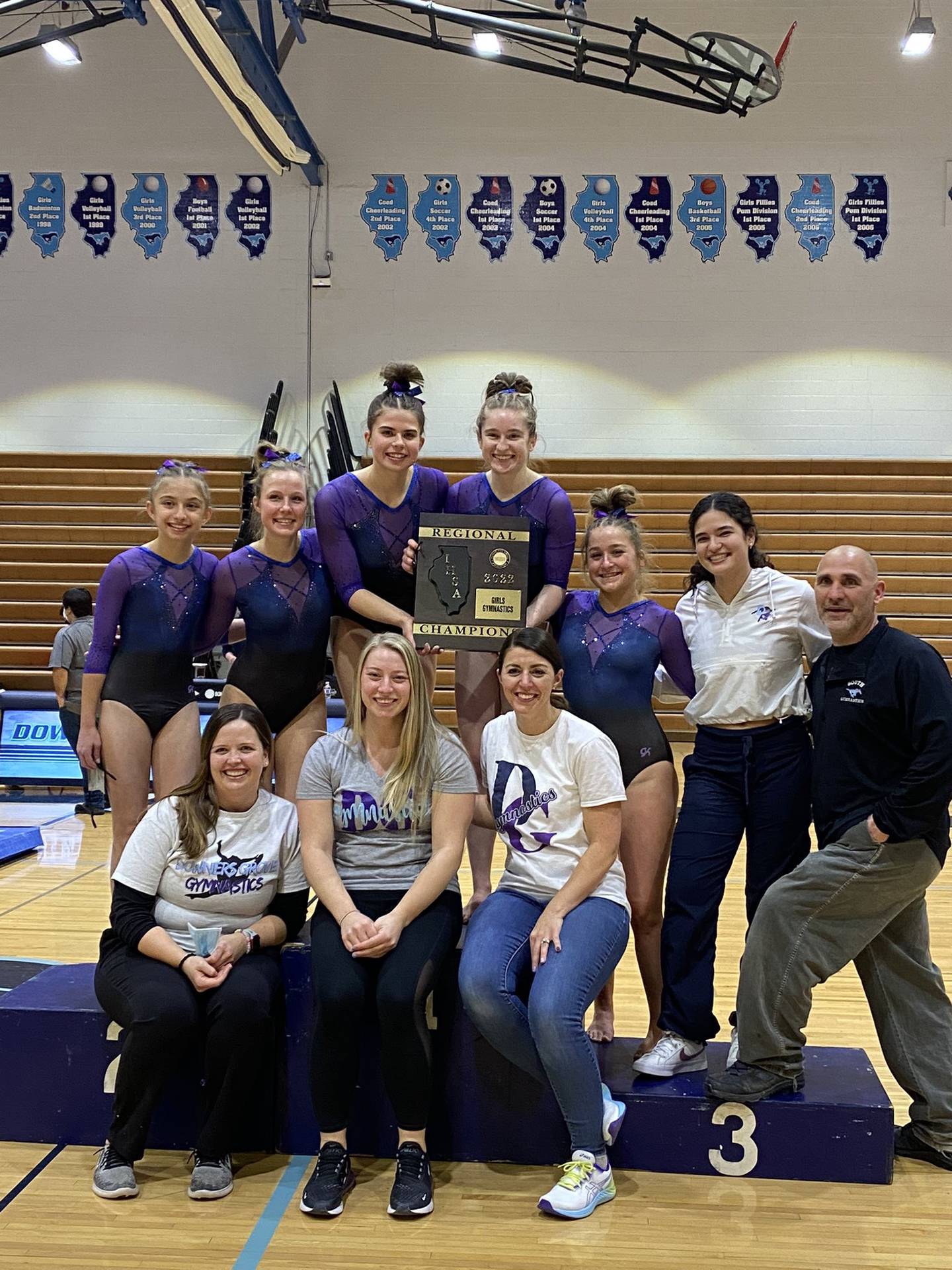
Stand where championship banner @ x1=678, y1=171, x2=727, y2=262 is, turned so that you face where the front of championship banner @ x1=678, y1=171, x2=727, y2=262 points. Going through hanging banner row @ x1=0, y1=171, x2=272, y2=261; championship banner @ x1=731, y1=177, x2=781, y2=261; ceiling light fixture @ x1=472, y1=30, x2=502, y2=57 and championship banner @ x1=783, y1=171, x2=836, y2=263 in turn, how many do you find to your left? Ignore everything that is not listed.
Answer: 2

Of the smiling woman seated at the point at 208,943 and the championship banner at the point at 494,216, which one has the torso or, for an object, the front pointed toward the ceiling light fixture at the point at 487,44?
the championship banner

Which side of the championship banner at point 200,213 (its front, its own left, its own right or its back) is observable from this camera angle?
front

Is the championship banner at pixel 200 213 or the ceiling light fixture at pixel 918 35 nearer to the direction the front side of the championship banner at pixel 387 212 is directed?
the ceiling light fixture

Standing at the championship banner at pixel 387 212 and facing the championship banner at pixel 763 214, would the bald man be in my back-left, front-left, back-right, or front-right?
front-right

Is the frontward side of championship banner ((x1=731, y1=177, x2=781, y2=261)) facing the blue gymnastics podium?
yes

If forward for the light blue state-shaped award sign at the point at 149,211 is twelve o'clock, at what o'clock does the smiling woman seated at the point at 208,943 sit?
The smiling woman seated is roughly at 12 o'clock from the light blue state-shaped award sign.

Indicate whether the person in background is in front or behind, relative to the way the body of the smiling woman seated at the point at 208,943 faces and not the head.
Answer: behind

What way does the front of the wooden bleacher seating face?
toward the camera

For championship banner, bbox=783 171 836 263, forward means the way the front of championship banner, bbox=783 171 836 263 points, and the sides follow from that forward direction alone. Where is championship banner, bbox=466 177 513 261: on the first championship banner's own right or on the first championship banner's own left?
on the first championship banner's own right

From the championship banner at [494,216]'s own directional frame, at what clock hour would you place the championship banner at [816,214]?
the championship banner at [816,214] is roughly at 9 o'clock from the championship banner at [494,216].

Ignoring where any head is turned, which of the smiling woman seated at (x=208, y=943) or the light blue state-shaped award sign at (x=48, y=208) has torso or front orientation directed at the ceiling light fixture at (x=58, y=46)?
the light blue state-shaped award sign

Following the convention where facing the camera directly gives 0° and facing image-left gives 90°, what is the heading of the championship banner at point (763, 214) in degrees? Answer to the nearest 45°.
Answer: approximately 0°

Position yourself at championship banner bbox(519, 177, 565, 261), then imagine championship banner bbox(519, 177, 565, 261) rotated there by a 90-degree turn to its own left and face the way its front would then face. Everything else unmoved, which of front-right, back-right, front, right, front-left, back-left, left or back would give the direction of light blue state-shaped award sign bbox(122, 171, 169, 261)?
back

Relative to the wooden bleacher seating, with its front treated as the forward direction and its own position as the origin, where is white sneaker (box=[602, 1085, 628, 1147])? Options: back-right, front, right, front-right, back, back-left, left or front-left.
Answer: front
